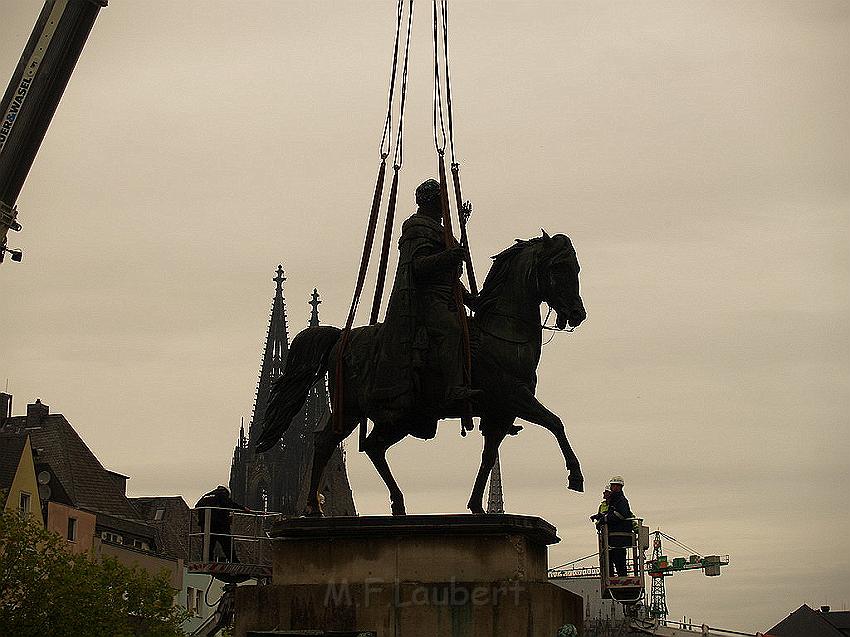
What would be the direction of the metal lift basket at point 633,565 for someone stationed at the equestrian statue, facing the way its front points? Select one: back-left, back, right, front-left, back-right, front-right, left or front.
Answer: front-left

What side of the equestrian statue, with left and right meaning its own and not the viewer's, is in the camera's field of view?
right

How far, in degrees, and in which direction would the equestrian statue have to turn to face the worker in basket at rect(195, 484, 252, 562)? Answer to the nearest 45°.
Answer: approximately 135° to its left

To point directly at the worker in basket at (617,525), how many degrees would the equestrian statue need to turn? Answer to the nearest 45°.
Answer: approximately 45° to its left

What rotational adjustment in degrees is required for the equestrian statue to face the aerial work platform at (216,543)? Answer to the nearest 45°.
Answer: approximately 135° to its left
